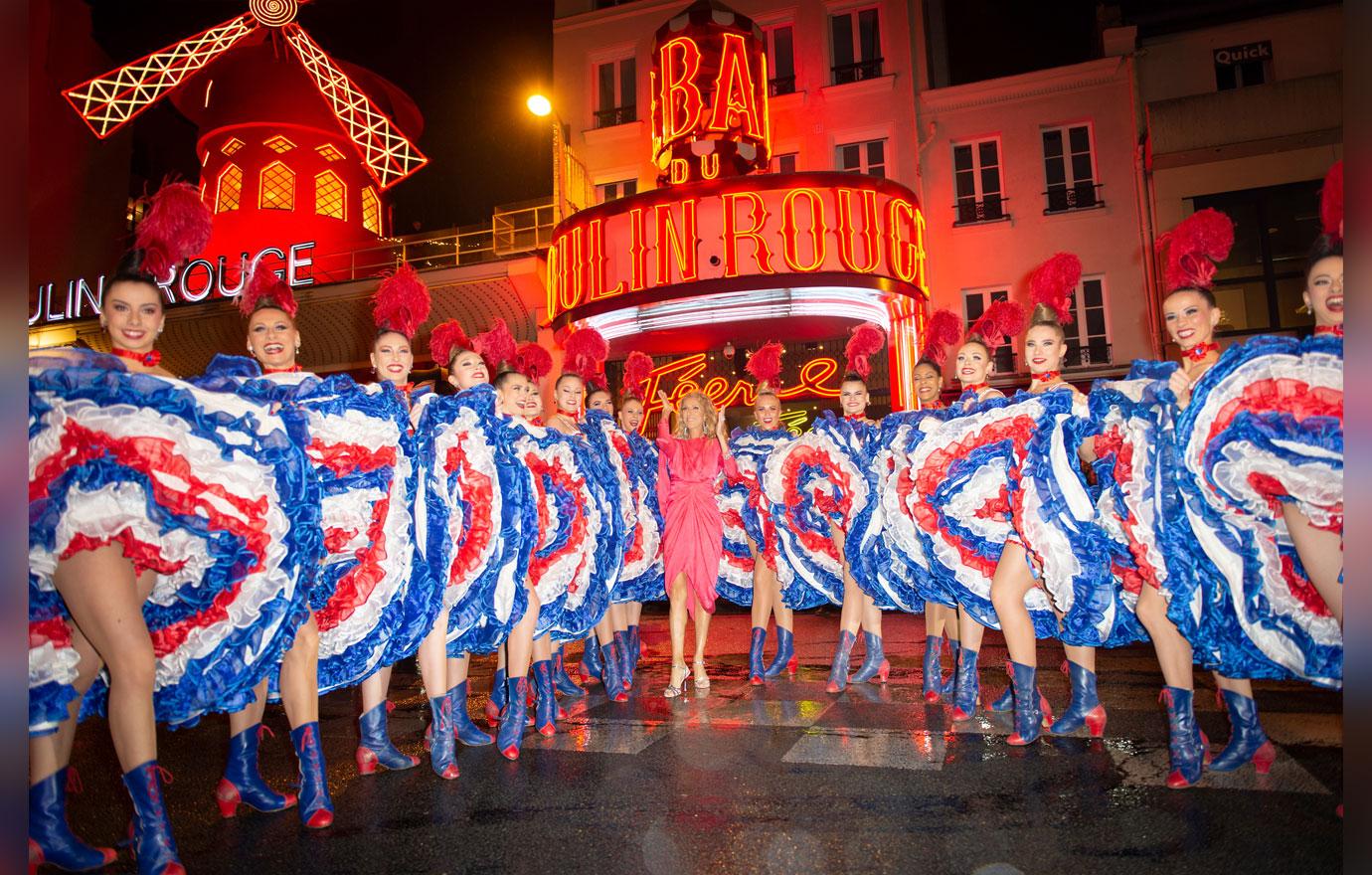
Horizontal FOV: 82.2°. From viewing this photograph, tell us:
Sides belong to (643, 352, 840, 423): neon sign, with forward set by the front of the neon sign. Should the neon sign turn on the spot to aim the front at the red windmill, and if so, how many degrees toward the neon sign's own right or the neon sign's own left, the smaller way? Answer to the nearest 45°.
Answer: approximately 90° to the neon sign's own right

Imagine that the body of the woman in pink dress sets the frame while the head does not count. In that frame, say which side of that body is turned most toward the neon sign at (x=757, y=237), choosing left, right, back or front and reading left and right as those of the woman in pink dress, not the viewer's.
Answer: back

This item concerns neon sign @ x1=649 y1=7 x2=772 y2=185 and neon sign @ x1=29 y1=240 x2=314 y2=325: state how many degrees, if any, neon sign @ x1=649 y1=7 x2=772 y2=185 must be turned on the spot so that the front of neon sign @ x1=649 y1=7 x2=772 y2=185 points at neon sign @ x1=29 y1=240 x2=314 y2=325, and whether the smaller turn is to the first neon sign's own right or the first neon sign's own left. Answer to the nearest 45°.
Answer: approximately 90° to the first neon sign's own right

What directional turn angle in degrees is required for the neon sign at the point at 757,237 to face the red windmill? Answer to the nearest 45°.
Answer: approximately 135° to its right

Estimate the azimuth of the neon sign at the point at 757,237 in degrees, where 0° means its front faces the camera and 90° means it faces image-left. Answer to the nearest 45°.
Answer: approximately 0°

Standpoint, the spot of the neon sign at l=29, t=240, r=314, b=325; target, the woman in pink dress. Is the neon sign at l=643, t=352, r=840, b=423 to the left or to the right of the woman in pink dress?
left

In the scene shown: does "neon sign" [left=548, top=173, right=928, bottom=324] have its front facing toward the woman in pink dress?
yes

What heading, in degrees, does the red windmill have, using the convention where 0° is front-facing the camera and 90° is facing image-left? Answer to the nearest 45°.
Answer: approximately 0°

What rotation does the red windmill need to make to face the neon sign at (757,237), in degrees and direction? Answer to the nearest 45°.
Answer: approximately 45° to its left

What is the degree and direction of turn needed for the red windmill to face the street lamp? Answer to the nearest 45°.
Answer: approximately 45° to its left
